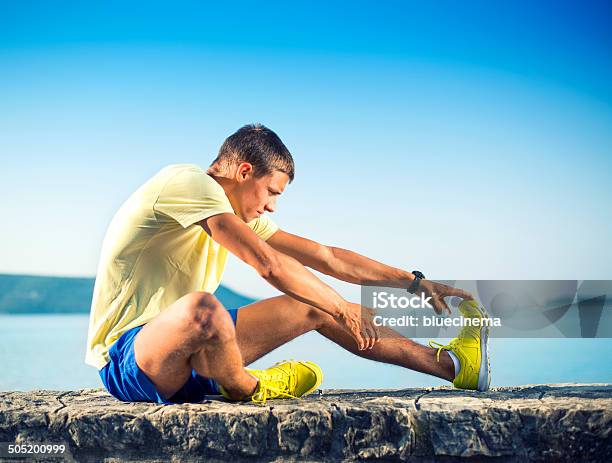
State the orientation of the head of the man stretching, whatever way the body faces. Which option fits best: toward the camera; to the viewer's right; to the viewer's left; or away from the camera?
to the viewer's right

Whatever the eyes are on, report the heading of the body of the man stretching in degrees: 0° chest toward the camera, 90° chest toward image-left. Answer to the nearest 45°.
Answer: approximately 270°
